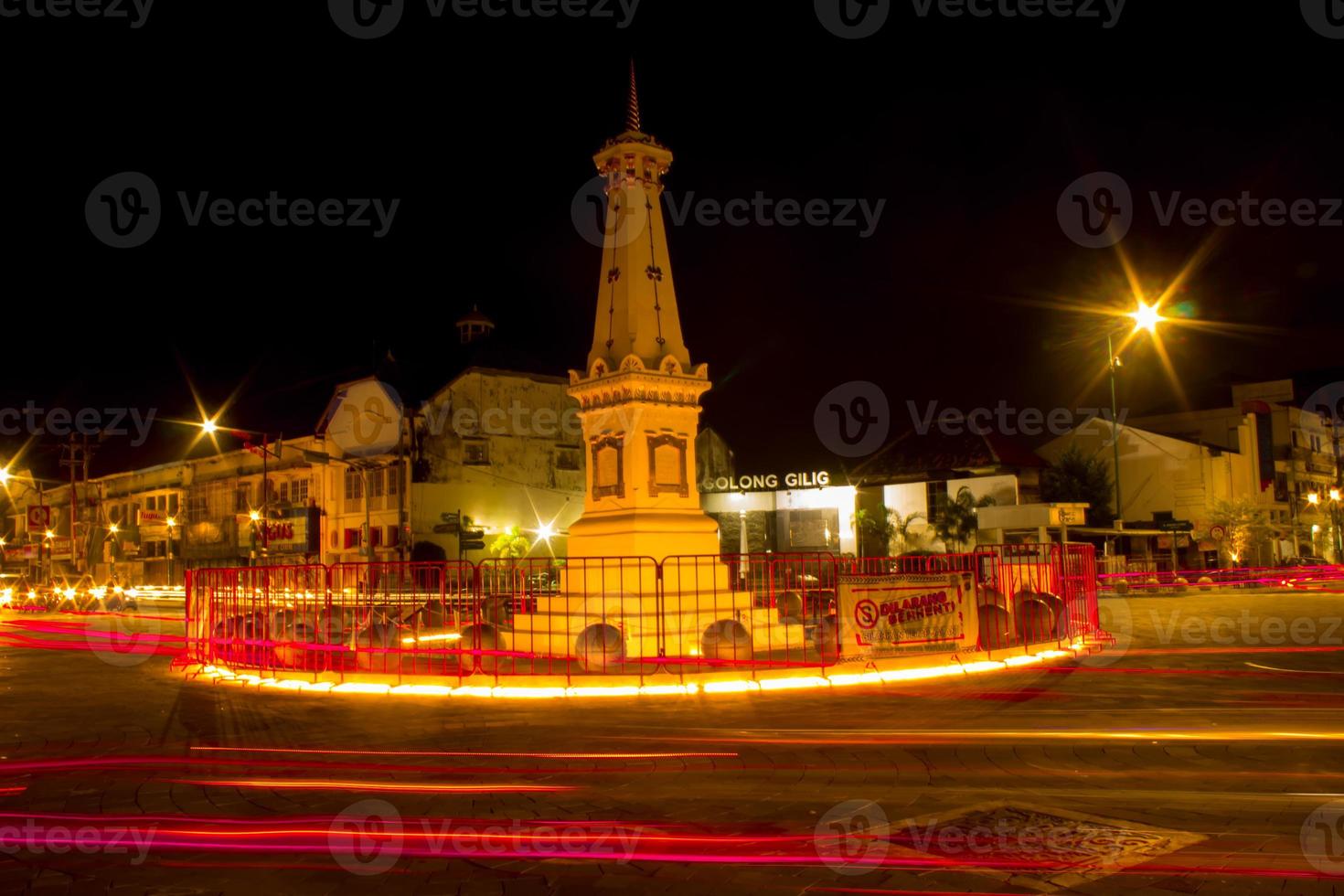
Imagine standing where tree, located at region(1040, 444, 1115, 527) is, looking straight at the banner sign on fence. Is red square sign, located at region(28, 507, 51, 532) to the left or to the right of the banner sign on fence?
right

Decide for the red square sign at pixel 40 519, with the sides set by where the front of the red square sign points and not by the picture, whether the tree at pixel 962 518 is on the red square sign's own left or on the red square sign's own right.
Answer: on the red square sign's own left

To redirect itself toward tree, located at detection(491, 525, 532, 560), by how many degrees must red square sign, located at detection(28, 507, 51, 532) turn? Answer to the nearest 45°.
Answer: approximately 90° to its left

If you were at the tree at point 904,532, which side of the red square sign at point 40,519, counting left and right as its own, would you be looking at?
left

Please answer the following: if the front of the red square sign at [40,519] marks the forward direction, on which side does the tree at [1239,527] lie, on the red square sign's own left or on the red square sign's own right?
on the red square sign's own left

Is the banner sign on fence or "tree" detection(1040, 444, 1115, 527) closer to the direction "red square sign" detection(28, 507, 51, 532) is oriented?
the banner sign on fence

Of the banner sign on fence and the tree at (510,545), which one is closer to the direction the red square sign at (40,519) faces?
the banner sign on fence

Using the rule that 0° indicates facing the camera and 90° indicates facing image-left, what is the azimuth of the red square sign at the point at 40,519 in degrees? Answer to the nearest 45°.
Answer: approximately 0°

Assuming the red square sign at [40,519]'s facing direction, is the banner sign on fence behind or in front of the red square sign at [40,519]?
in front
